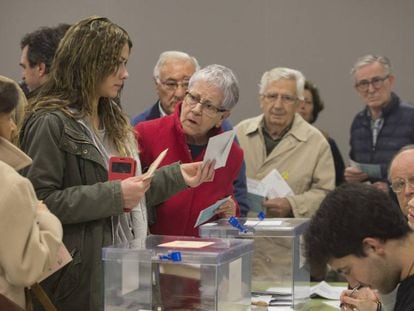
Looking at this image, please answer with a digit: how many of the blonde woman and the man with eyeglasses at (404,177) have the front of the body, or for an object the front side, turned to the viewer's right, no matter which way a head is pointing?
1

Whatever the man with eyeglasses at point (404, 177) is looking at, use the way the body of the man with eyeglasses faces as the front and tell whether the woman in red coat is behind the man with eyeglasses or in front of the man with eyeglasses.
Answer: in front

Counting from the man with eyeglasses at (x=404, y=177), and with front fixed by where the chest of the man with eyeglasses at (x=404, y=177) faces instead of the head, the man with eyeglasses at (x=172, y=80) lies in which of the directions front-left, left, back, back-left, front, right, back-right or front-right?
right

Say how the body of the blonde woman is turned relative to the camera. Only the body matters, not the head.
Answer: to the viewer's right

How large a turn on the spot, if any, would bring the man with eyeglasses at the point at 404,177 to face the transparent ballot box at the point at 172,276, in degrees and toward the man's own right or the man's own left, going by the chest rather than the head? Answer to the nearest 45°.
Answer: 0° — they already face it

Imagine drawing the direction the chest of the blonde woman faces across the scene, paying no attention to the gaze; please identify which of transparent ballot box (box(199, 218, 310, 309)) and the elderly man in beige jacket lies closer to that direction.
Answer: the transparent ballot box

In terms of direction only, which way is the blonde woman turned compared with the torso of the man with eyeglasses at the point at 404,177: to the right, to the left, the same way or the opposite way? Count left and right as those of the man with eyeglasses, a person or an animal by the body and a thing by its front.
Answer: the opposite way

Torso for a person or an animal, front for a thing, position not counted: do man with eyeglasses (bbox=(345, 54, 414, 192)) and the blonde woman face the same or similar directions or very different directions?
very different directions

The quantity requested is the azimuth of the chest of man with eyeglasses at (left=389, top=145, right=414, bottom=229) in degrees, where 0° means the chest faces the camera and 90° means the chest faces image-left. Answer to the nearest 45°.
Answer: approximately 45°

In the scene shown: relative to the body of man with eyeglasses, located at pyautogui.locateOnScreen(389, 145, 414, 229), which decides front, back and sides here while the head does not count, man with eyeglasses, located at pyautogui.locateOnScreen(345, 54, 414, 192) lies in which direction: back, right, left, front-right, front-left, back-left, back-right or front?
back-right

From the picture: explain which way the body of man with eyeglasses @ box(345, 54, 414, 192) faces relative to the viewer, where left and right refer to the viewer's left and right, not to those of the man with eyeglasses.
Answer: facing the viewer and to the left of the viewer

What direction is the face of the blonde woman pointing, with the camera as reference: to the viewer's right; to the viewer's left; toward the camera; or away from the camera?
to the viewer's right

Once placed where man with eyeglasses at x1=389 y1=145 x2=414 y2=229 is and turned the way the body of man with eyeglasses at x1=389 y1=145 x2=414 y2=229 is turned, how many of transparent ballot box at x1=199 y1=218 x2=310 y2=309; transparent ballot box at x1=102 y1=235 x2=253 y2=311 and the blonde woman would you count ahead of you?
3
